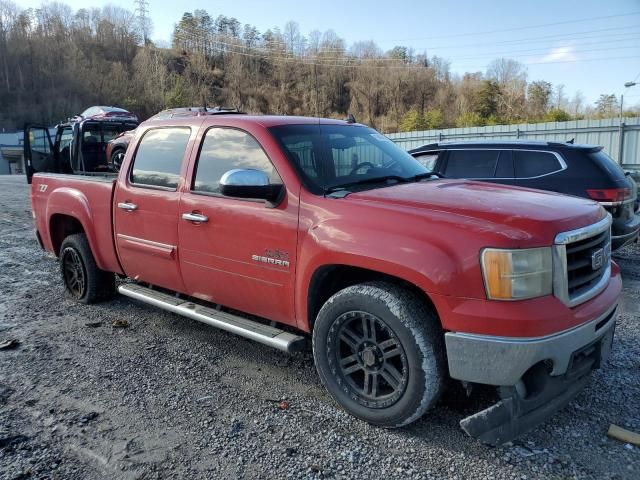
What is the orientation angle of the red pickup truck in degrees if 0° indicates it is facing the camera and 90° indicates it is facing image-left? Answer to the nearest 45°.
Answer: approximately 315°

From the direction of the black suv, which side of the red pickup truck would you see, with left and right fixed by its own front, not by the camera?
left

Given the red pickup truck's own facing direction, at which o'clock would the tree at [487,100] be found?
The tree is roughly at 8 o'clock from the red pickup truck.

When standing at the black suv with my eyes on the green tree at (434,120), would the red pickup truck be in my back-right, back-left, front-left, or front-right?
back-left

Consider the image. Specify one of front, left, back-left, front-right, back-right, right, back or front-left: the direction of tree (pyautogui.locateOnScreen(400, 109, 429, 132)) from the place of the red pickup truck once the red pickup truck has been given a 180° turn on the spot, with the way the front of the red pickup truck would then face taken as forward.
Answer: front-right

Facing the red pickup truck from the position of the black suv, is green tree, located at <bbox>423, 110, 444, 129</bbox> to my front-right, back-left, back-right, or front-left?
back-right

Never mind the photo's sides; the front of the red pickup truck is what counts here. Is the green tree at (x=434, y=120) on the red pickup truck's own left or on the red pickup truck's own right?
on the red pickup truck's own left
